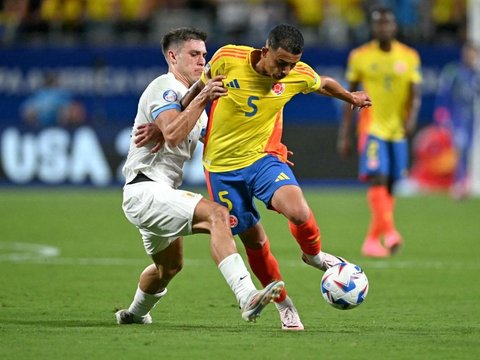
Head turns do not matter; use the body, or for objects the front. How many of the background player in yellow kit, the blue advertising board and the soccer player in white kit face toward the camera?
2

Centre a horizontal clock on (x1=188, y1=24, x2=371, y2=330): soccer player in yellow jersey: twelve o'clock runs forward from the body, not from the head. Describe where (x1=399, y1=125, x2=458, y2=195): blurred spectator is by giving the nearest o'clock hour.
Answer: The blurred spectator is roughly at 8 o'clock from the soccer player in yellow jersey.

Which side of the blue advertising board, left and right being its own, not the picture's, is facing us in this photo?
front

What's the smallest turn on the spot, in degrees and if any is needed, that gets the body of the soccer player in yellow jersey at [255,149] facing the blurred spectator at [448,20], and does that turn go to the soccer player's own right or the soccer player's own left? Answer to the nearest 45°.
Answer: approximately 135° to the soccer player's own left

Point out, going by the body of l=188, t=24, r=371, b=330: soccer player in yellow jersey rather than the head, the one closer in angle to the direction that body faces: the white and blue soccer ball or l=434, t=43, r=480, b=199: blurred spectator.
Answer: the white and blue soccer ball

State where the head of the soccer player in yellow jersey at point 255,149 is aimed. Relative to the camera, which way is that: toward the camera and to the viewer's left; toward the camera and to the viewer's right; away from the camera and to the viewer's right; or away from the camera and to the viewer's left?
toward the camera and to the viewer's right

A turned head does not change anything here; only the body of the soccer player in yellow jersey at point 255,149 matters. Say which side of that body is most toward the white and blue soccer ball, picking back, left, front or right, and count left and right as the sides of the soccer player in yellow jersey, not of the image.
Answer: left

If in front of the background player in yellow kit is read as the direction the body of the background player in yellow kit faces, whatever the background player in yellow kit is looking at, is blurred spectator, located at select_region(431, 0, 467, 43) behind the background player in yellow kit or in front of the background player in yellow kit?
behind

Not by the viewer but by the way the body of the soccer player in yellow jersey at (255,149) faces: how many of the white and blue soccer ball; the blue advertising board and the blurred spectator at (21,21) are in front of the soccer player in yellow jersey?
1

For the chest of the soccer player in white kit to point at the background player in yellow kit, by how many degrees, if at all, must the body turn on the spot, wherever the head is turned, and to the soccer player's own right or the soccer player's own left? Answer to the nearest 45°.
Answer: approximately 45° to the soccer player's own left

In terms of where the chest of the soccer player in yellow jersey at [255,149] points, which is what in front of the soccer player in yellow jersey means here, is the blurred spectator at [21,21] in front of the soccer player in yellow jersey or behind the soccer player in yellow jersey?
behind

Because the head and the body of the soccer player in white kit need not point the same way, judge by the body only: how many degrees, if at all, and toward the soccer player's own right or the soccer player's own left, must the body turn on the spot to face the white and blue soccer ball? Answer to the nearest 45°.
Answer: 0° — they already face it

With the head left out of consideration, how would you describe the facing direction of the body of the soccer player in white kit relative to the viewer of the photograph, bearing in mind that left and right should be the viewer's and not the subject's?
facing to the right of the viewer

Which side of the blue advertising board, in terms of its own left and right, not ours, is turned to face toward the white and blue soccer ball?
front
